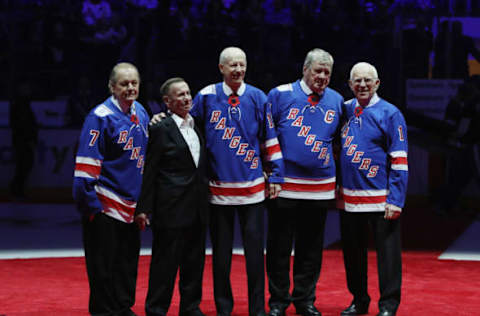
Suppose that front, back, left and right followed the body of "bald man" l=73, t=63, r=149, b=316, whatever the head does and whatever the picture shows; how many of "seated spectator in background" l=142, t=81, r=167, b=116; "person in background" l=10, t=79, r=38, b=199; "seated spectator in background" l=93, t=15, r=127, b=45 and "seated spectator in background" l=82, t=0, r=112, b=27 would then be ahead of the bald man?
0

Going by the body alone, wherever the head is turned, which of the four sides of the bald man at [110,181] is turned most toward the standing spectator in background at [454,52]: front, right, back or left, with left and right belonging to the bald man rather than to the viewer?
left

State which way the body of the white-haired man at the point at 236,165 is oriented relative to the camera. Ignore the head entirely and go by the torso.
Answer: toward the camera

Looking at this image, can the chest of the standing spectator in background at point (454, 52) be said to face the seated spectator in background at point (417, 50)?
no

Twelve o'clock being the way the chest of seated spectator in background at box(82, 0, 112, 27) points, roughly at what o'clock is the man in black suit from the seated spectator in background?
The man in black suit is roughly at 12 o'clock from the seated spectator in background.

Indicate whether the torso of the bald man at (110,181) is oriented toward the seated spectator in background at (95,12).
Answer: no

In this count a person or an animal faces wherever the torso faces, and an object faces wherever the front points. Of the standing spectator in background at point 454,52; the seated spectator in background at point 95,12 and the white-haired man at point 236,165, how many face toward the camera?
3

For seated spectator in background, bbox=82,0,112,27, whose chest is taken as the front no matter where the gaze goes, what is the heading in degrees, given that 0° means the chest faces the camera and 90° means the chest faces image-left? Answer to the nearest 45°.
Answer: approximately 0°

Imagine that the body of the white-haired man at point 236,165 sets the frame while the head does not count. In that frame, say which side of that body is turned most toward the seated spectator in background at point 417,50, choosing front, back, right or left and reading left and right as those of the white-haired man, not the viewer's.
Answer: back

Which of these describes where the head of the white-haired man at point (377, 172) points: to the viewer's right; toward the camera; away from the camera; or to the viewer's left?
toward the camera

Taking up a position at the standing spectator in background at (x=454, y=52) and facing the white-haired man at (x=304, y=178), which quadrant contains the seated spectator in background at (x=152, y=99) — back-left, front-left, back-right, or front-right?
front-right

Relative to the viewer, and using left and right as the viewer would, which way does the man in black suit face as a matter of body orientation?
facing the viewer and to the right of the viewer

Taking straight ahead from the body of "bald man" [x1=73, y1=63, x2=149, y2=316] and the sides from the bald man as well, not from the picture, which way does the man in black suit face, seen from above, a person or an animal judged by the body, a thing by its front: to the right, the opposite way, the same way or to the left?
the same way

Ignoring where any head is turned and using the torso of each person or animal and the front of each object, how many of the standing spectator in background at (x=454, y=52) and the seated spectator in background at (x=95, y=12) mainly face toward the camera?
2

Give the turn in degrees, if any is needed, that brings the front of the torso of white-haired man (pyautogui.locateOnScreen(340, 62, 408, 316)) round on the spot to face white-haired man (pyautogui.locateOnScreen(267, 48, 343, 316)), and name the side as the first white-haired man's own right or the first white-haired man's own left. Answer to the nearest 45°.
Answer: approximately 45° to the first white-haired man's own right

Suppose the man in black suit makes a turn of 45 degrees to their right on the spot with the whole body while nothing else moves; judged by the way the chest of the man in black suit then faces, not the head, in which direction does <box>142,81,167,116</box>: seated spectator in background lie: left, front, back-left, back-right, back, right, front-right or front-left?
back

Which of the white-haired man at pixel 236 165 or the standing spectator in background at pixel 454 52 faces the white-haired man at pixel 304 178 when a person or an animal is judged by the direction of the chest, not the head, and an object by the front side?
the standing spectator in background
